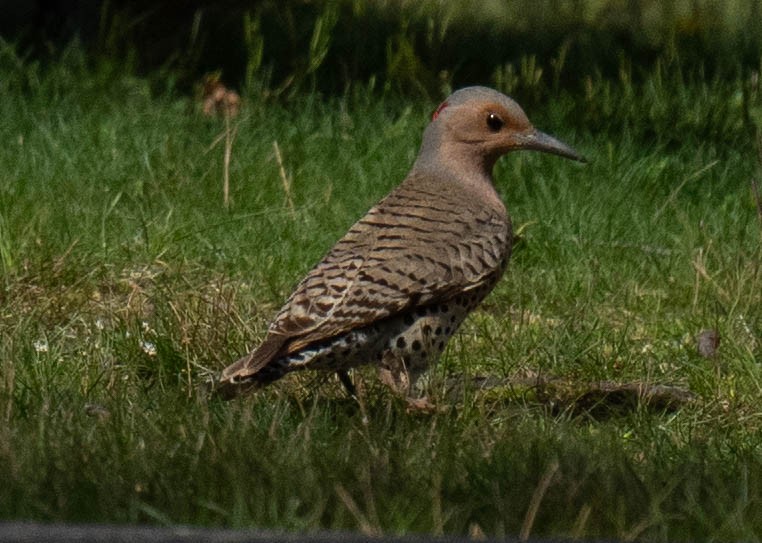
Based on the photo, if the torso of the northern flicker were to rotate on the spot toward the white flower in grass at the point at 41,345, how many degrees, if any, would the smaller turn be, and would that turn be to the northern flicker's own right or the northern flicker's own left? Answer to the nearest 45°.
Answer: approximately 180°

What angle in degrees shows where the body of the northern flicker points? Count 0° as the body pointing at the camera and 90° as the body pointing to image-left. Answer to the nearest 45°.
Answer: approximately 270°

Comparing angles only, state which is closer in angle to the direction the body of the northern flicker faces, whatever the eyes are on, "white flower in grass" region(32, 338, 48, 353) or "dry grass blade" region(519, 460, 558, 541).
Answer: the dry grass blade

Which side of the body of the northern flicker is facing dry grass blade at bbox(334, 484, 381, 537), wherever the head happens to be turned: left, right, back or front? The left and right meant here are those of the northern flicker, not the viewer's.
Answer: right

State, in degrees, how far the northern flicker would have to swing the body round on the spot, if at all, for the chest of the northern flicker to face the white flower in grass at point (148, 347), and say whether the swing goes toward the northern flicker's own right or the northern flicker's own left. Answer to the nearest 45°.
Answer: approximately 180°
